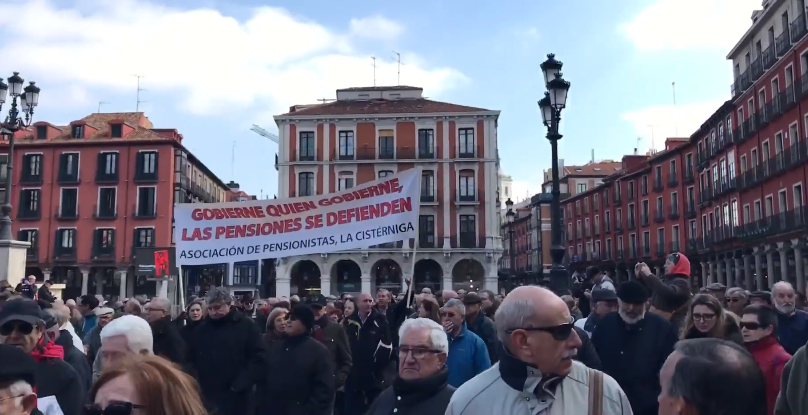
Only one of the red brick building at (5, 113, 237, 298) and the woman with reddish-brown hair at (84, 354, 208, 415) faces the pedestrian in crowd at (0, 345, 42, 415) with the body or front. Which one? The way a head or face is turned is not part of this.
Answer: the red brick building

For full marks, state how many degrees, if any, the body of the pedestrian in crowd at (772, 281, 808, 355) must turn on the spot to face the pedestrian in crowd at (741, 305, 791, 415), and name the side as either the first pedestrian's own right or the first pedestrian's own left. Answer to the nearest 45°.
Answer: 0° — they already face them

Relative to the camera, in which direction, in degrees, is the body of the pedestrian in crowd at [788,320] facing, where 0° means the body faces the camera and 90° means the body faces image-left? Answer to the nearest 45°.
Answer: approximately 0°

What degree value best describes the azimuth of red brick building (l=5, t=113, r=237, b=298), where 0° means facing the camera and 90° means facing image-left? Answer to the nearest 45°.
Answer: approximately 0°

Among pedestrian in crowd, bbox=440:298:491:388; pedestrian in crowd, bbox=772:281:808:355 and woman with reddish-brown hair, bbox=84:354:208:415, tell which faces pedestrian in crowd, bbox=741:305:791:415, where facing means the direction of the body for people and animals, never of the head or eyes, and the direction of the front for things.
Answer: pedestrian in crowd, bbox=772:281:808:355
